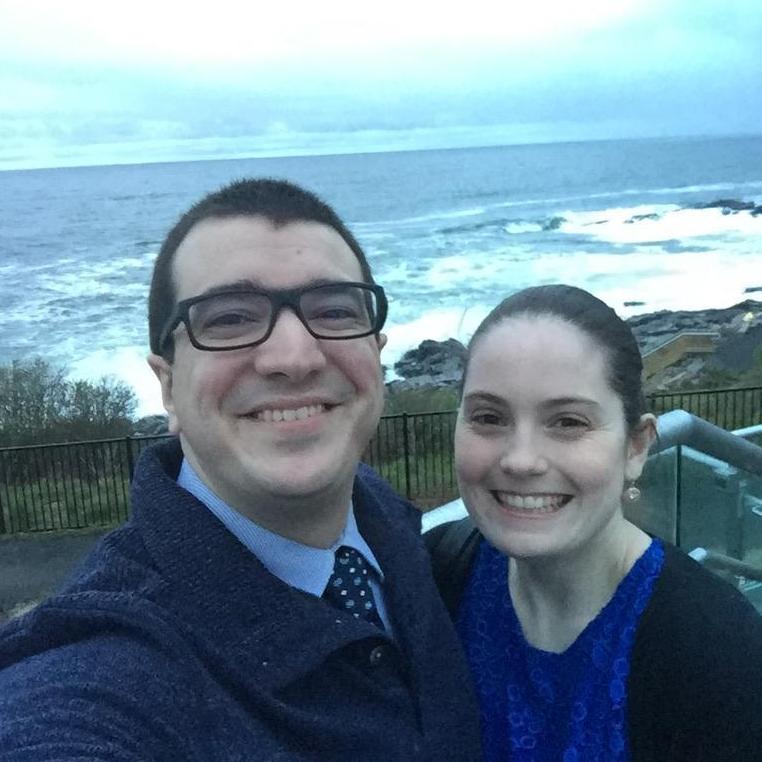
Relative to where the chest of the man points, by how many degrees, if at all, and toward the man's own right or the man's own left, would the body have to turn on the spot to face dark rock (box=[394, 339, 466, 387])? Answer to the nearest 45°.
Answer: approximately 135° to the man's own left

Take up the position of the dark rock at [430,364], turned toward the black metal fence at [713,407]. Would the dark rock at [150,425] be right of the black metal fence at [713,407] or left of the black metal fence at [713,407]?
right

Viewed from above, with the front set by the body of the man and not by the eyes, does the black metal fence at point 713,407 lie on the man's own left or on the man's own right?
on the man's own left

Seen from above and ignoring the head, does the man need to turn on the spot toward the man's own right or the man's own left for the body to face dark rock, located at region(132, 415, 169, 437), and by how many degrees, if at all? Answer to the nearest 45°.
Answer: approximately 135° to the man's own left

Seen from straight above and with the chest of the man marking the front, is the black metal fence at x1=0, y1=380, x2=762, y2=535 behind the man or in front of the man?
behind

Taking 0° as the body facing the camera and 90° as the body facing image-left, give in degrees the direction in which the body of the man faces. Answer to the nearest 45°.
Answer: approximately 315°
